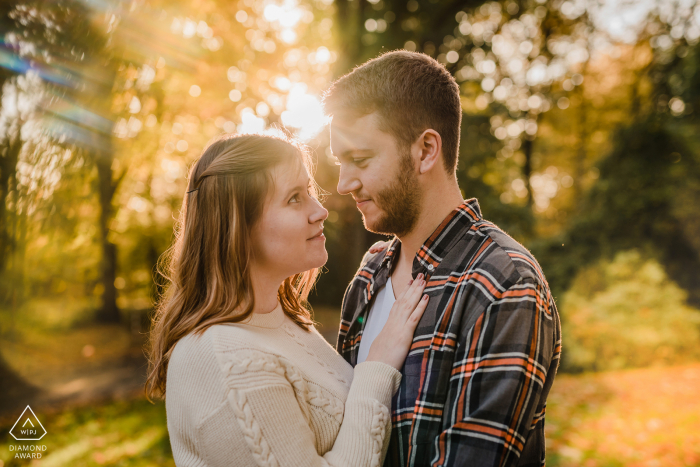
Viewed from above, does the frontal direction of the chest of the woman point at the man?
yes

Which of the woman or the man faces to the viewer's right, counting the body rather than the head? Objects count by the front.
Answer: the woman

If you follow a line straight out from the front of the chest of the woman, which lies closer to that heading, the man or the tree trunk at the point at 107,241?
the man

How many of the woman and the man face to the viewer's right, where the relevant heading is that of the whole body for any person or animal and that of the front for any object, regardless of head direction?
1

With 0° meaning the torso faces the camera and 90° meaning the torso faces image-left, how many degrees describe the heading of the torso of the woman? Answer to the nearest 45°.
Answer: approximately 270°

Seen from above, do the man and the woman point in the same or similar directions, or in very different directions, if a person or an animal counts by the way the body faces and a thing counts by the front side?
very different directions

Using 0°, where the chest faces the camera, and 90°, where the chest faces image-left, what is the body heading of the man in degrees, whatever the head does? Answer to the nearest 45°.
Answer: approximately 45°

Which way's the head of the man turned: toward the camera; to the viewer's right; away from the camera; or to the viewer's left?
to the viewer's left

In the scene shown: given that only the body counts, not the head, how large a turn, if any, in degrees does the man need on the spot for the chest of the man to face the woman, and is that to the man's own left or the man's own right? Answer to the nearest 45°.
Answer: approximately 45° to the man's own right

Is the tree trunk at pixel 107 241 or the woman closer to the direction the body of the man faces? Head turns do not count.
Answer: the woman
